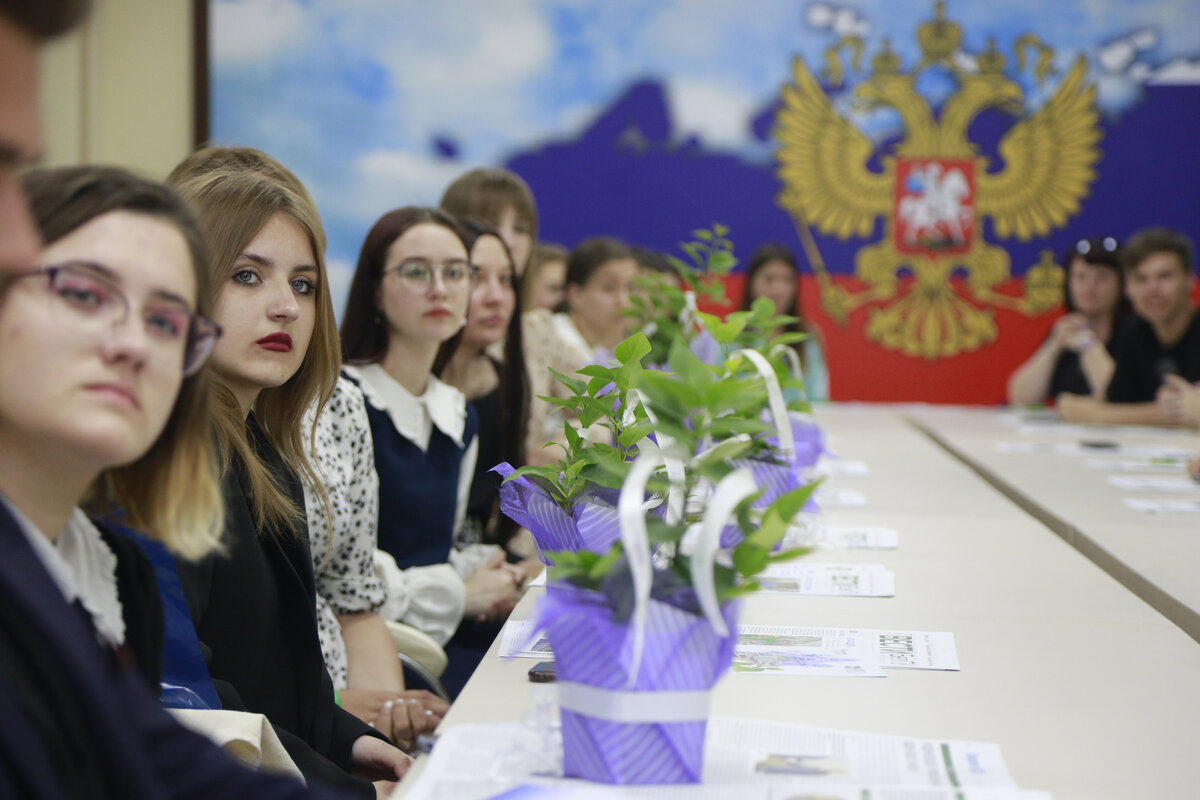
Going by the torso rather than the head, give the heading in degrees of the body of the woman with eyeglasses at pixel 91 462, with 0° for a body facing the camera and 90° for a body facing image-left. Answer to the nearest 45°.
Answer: approximately 315°

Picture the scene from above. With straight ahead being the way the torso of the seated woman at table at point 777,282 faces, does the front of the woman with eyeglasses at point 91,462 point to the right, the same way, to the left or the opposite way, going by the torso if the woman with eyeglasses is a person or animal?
to the left

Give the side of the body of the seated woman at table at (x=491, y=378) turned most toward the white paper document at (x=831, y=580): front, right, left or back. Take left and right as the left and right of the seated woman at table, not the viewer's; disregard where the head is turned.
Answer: front

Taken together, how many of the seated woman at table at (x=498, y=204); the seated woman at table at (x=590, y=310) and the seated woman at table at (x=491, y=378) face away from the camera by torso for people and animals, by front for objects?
0

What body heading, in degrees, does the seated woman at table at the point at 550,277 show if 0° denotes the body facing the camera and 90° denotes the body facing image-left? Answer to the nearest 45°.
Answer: approximately 315°

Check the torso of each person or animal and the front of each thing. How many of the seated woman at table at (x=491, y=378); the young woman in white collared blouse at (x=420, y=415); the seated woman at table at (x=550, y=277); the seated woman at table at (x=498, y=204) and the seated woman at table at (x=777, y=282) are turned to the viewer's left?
0

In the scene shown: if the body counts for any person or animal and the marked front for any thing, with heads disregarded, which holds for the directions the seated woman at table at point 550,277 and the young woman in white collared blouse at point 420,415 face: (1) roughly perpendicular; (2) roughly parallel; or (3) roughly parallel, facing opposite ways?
roughly parallel

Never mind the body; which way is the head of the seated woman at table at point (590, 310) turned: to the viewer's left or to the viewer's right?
to the viewer's right

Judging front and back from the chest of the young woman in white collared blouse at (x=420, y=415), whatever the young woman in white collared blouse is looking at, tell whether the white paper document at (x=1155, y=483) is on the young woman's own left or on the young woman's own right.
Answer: on the young woman's own left

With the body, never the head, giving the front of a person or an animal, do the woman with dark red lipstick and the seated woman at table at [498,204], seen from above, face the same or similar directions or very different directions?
same or similar directions

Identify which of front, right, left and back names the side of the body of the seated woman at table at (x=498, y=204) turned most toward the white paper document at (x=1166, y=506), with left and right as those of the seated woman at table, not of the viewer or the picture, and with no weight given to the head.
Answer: front

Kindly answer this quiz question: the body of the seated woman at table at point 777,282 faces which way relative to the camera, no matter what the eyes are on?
toward the camera

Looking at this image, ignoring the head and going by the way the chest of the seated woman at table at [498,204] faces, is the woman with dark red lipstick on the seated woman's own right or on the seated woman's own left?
on the seated woman's own right

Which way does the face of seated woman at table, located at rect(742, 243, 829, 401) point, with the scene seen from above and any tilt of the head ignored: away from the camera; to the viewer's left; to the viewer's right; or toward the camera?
toward the camera

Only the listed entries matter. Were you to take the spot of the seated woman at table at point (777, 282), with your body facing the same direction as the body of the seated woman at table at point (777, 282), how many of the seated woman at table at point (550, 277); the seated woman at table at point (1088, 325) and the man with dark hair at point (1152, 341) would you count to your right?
1

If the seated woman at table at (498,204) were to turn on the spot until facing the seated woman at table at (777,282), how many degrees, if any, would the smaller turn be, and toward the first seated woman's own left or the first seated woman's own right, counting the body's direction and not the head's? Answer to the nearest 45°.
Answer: approximately 90° to the first seated woman's own left

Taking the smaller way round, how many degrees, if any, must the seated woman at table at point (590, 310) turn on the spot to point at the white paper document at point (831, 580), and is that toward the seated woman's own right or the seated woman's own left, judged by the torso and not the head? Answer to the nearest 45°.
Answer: approximately 45° to the seated woman's own right
